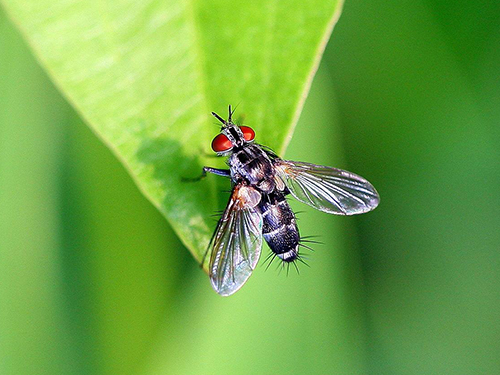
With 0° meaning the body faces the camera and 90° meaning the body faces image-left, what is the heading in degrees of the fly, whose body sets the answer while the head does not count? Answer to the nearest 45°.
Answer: approximately 135°
